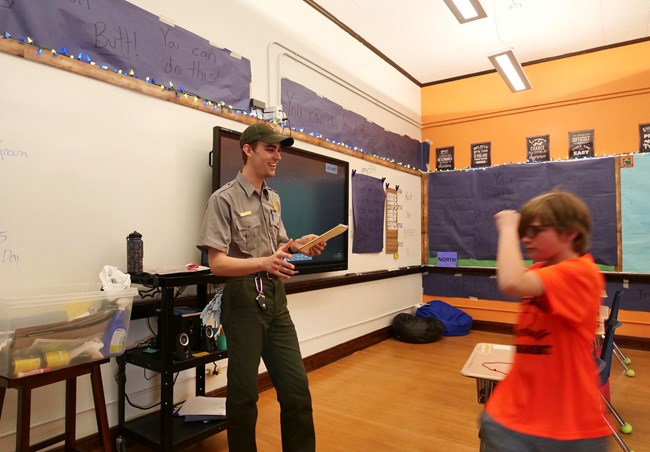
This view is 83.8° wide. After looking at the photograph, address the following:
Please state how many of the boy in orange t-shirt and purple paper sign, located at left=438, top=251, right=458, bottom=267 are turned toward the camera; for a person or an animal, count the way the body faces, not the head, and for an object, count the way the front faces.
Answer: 1

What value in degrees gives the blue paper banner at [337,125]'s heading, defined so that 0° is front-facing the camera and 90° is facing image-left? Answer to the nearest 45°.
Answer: approximately 315°

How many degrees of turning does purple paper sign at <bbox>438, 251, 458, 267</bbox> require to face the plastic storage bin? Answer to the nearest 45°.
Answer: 0° — it already faces it

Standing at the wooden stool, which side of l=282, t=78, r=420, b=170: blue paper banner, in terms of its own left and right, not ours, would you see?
right

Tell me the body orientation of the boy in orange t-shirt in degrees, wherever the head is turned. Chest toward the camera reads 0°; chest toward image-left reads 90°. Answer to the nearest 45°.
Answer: approximately 90°
